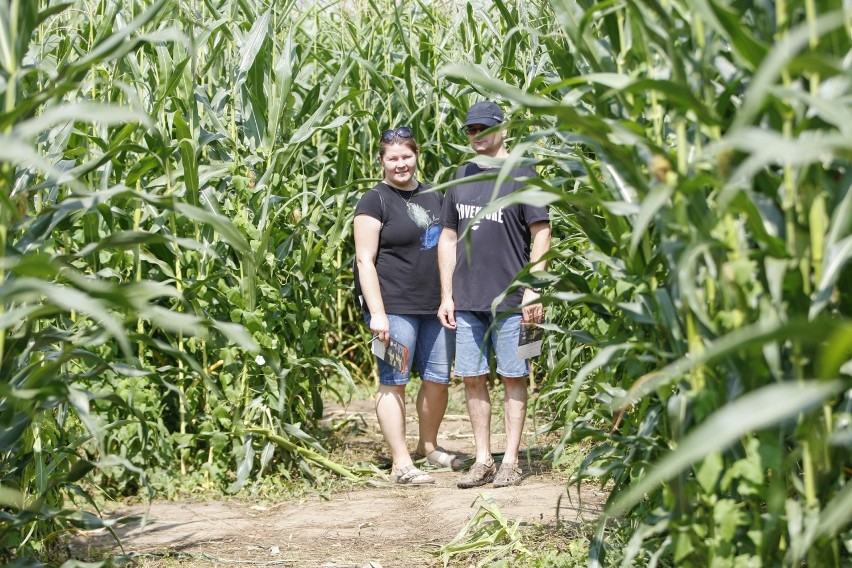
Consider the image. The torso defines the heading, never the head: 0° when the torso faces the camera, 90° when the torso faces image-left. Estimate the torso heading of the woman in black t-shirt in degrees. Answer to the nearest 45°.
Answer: approximately 315°
